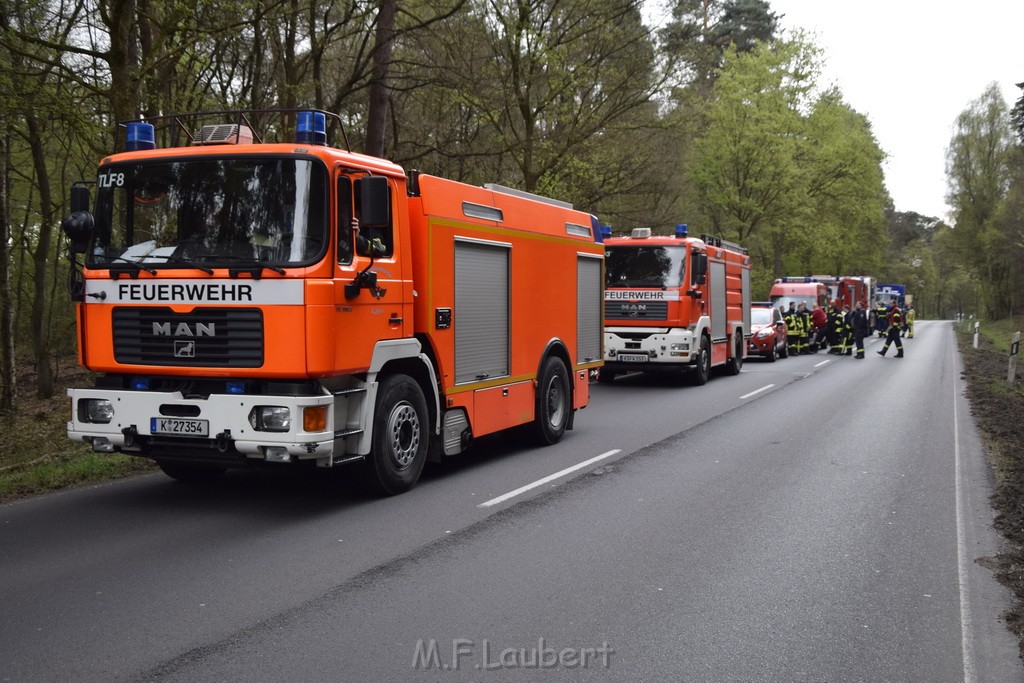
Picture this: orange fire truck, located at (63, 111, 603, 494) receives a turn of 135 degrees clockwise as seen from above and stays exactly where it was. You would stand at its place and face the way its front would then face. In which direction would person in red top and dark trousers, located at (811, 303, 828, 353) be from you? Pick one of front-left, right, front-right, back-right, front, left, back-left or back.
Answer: front-right

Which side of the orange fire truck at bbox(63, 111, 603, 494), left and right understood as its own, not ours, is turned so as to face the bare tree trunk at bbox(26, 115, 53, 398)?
right

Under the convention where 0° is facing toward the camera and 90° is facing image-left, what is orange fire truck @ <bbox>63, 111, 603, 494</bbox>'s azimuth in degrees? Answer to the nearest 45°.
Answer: approximately 45°

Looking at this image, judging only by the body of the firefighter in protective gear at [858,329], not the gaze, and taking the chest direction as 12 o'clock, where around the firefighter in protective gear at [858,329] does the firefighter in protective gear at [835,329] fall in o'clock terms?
the firefighter in protective gear at [835,329] is roughly at 2 o'clock from the firefighter in protective gear at [858,329].

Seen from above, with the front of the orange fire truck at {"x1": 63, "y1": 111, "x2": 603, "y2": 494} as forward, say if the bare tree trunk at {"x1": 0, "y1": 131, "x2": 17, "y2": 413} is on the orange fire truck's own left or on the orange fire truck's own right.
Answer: on the orange fire truck's own right

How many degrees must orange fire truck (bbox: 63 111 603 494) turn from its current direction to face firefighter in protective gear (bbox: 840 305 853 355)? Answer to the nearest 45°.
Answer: approximately 180°

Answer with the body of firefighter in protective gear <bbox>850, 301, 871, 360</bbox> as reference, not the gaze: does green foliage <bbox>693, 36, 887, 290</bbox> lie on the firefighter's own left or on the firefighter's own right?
on the firefighter's own right

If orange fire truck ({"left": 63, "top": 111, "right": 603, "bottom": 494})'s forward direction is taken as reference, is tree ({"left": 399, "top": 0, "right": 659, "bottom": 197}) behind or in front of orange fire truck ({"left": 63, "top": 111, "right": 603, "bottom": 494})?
behind

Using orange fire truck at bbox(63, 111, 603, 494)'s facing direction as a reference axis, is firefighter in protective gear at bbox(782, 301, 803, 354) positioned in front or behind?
behind

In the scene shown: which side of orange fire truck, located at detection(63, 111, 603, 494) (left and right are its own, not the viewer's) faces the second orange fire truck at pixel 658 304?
back
